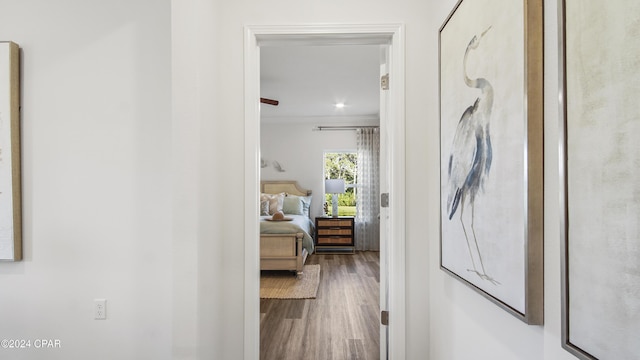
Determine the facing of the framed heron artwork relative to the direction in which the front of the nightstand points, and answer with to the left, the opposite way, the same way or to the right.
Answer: to the right

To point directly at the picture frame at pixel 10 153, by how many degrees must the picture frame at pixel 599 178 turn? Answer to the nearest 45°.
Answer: approximately 45° to its right

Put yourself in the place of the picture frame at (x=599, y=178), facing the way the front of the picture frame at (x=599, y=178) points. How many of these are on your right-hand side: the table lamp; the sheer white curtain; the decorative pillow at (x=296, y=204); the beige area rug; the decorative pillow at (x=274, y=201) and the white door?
6

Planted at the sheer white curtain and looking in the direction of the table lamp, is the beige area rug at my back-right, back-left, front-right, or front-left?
front-left

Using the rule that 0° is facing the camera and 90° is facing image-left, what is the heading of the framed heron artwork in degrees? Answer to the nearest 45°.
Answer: approximately 45°

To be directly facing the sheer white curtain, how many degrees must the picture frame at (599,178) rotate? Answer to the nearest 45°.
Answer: approximately 90° to its right

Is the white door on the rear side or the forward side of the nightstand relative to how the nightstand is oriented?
on the forward side

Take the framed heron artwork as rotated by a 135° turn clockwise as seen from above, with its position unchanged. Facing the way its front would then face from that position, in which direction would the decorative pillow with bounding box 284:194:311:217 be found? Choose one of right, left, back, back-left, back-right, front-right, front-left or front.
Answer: front-left

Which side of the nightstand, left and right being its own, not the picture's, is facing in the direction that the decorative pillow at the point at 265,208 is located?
right

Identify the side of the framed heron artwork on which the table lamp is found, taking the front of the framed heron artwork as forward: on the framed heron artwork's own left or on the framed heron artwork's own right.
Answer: on the framed heron artwork's own right

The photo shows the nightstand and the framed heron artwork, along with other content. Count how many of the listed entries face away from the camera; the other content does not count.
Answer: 0

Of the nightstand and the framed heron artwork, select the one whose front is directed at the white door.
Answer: the nightstand

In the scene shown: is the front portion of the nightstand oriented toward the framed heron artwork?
yes

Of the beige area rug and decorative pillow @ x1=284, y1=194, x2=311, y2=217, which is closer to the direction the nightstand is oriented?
the beige area rug

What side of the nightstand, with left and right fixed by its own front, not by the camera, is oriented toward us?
front

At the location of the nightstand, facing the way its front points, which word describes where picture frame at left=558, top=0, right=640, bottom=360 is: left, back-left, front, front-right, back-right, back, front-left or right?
front
